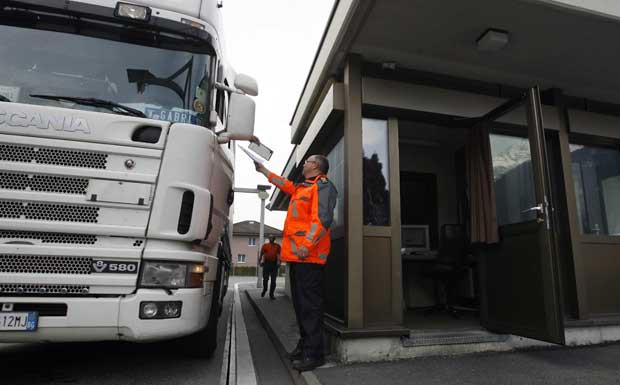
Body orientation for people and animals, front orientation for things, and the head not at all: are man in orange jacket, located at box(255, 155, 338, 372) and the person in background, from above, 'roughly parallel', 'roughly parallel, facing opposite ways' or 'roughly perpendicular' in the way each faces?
roughly perpendicular

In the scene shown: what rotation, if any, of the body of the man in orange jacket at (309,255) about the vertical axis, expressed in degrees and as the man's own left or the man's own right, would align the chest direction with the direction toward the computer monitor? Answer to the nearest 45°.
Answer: approximately 135° to the man's own right

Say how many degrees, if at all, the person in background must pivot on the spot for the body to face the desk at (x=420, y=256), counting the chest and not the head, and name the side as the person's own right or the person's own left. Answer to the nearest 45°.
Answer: approximately 45° to the person's own left

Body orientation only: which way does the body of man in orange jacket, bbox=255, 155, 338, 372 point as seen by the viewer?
to the viewer's left

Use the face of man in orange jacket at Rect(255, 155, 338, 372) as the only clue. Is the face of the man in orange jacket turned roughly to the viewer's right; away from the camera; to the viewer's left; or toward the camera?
to the viewer's left

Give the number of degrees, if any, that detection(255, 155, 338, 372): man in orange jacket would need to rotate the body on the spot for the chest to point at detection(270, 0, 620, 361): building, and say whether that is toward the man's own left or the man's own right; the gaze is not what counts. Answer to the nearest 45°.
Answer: approximately 180°

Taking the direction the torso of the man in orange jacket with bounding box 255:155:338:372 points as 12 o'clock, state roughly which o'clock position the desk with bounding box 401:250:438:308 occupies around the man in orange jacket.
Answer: The desk is roughly at 4 o'clock from the man in orange jacket.

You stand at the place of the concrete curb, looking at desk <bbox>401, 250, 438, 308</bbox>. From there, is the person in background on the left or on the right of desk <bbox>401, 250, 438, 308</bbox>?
left
